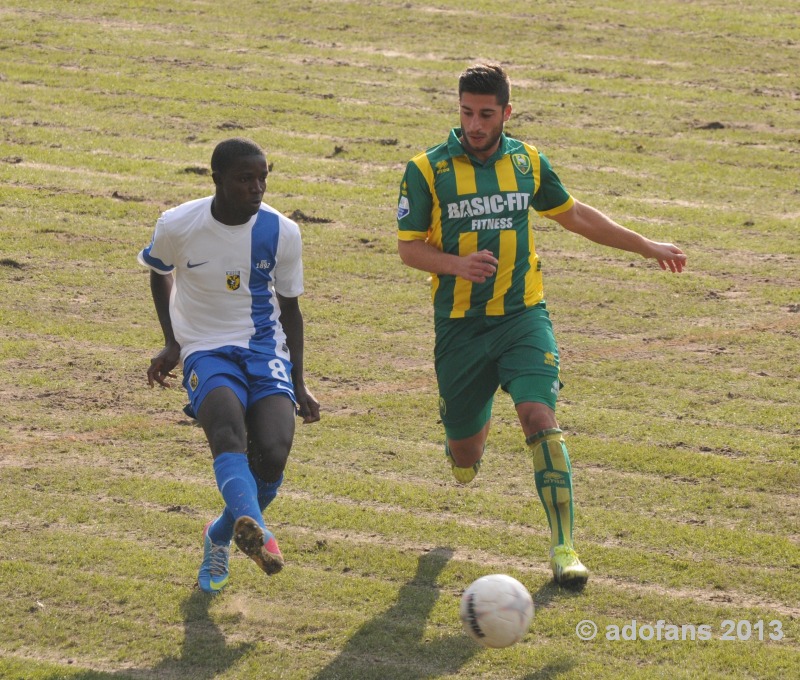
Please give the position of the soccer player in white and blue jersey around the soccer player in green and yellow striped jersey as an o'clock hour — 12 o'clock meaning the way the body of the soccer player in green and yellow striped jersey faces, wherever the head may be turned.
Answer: The soccer player in white and blue jersey is roughly at 2 o'clock from the soccer player in green and yellow striped jersey.

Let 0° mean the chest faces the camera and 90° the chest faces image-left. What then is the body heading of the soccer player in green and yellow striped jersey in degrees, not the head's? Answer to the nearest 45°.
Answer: approximately 0°

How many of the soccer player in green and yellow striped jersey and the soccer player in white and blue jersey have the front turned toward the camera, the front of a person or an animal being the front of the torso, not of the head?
2

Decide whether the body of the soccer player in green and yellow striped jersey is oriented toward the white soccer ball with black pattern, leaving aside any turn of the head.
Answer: yes

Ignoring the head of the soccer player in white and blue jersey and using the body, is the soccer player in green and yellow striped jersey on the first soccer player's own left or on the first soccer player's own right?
on the first soccer player's own left

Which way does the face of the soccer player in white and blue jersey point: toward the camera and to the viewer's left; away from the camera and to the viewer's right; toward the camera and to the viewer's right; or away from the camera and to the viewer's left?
toward the camera and to the viewer's right
